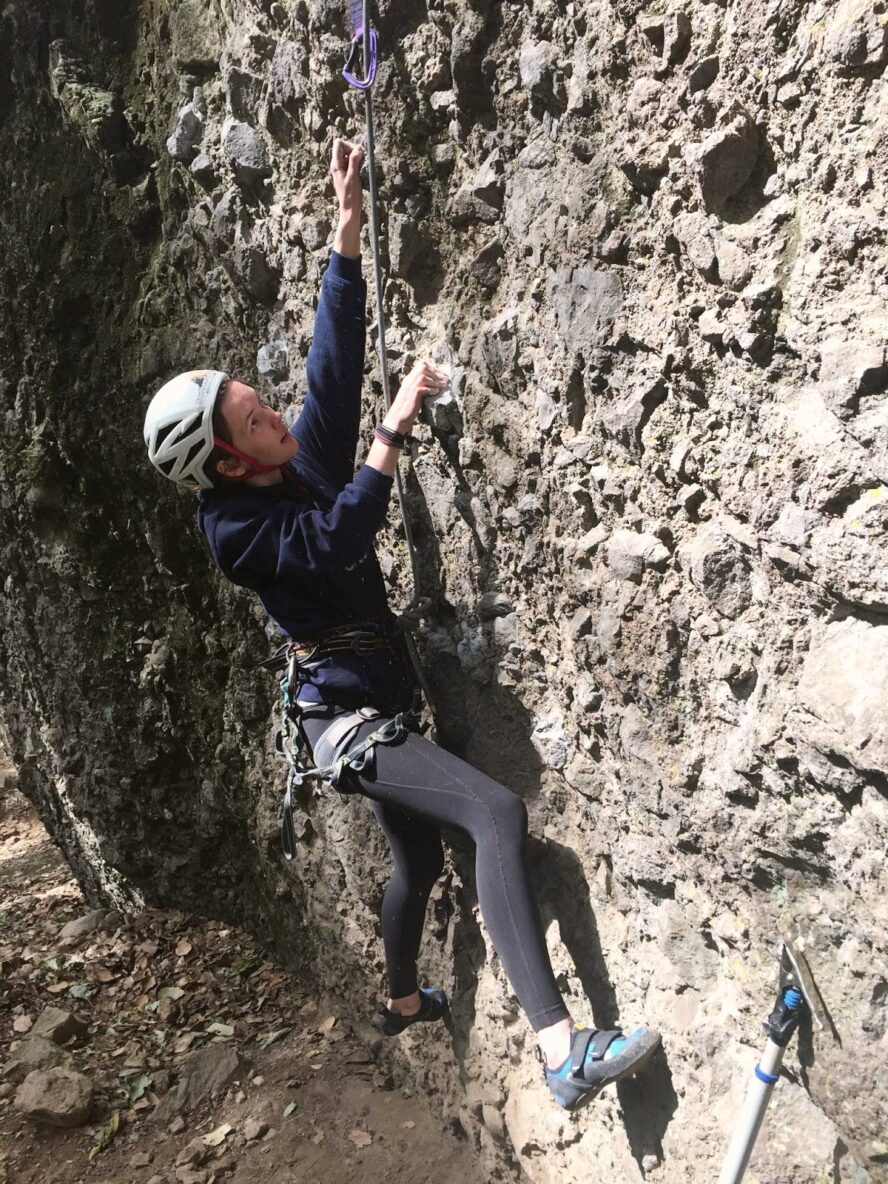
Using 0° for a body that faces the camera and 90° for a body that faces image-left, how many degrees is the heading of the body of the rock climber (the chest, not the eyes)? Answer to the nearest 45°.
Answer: approximately 270°
